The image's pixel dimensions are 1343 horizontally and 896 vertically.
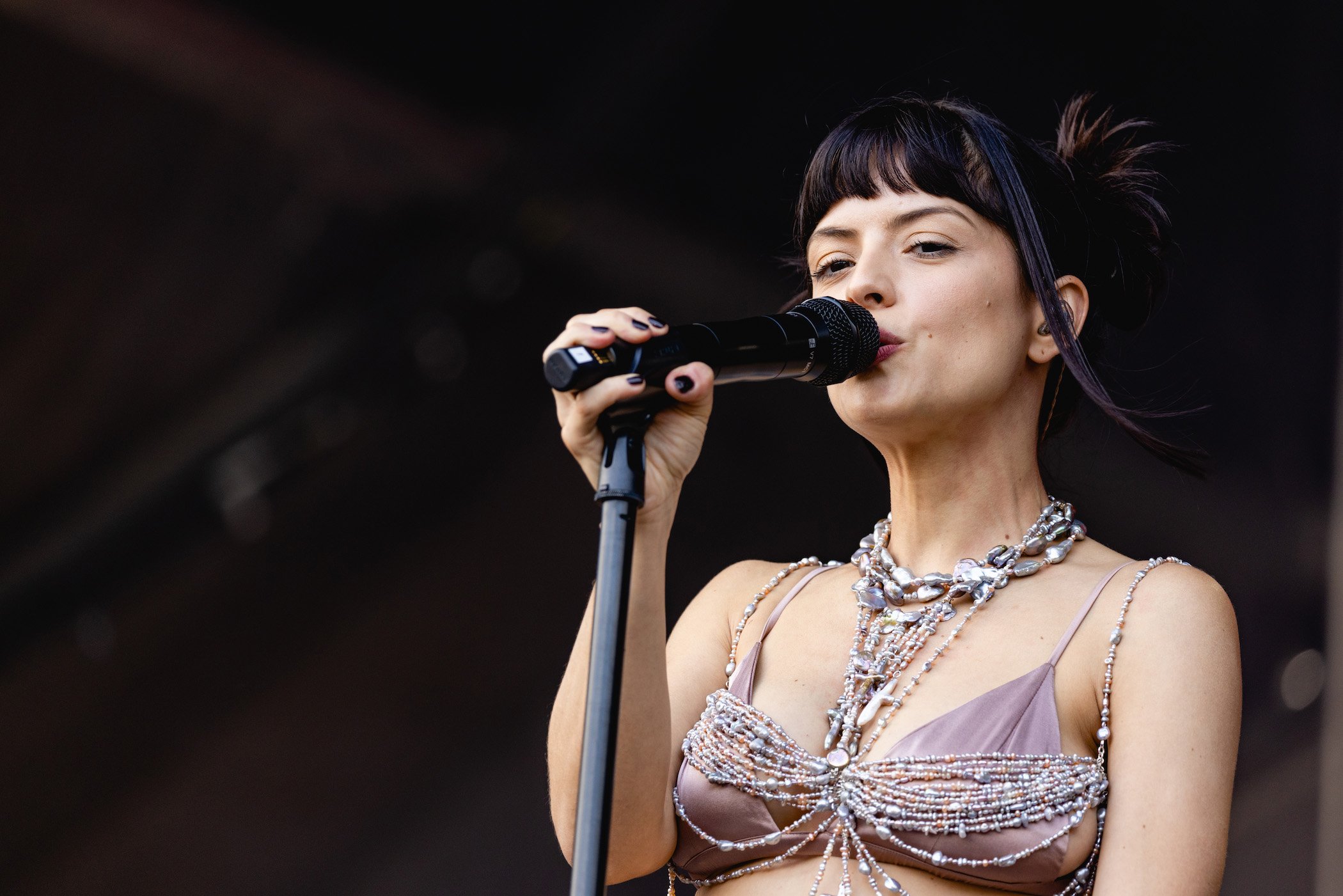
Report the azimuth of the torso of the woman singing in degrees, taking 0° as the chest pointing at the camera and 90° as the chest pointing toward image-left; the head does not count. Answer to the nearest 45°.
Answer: approximately 45°

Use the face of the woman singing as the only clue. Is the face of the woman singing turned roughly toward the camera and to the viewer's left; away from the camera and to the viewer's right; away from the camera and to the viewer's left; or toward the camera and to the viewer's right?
toward the camera and to the viewer's left
